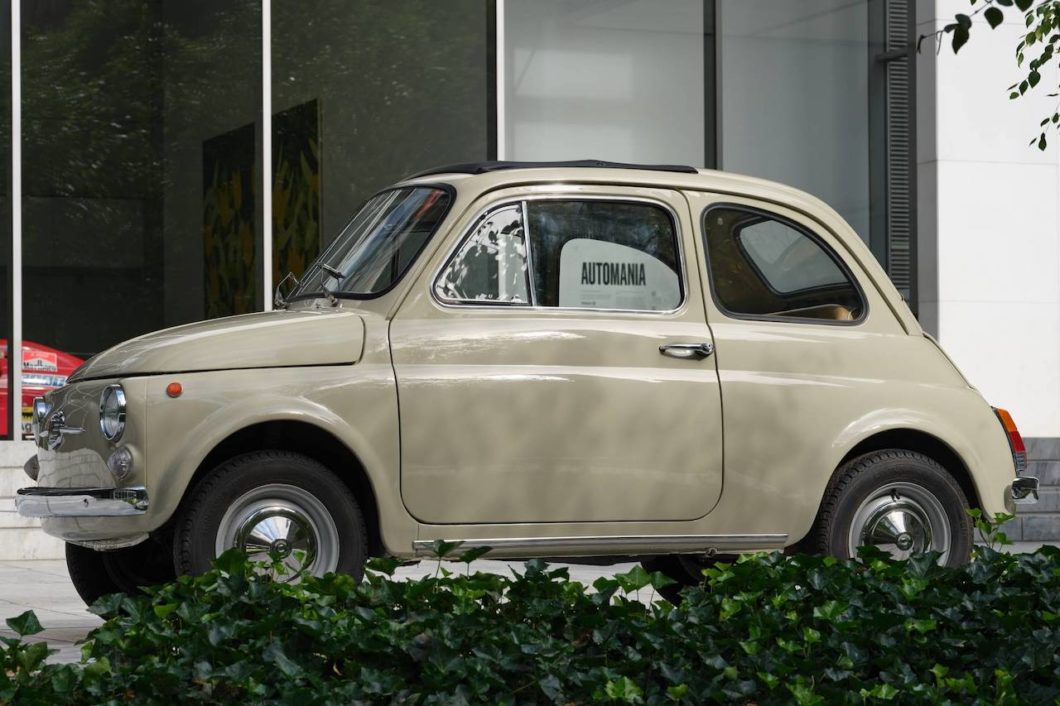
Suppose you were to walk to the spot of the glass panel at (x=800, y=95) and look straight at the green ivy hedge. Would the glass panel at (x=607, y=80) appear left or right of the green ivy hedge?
right

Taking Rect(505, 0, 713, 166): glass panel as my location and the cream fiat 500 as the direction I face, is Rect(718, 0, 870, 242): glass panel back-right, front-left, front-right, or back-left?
back-left

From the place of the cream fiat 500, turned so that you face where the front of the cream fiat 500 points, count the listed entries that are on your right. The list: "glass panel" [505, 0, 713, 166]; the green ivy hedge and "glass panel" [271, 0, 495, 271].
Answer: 2

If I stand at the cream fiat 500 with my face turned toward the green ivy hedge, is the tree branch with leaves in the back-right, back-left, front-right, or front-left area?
back-left

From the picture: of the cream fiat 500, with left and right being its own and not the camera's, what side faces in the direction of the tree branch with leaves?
back

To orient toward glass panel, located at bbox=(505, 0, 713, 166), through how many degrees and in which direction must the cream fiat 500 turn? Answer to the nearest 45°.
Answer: approximately 90° to its right

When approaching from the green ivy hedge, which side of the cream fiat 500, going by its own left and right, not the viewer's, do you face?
left

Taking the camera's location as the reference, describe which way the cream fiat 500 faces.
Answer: facing to the left of the viewer
